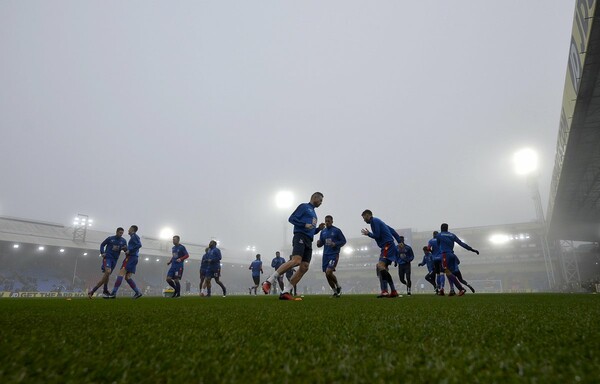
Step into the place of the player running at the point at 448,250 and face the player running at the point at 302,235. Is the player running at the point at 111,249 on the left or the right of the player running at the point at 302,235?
right

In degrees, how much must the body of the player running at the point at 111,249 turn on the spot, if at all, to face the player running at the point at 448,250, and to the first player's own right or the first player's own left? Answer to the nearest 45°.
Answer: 0° — they already face them

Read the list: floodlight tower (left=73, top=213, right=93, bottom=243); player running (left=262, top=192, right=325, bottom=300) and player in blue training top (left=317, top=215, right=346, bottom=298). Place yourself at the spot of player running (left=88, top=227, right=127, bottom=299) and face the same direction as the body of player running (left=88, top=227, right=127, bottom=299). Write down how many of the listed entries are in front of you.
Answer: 2

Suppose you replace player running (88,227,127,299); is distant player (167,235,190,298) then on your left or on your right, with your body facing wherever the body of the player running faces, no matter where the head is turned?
on your left

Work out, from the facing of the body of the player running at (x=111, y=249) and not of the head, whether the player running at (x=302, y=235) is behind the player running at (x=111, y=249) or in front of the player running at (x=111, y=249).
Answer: in front

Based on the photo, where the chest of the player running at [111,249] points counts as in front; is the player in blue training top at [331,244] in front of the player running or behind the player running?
in front

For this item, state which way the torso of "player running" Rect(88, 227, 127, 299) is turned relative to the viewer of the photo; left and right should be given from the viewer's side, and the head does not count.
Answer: facing the viewer and to the right of the viewer

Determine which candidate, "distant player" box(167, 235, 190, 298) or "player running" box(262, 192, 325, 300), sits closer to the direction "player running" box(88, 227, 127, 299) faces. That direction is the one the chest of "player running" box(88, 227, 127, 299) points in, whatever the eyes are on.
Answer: the player running

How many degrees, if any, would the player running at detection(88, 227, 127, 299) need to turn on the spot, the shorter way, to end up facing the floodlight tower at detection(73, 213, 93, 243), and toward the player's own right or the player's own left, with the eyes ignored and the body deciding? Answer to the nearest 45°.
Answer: approximately 135° to the player's own left

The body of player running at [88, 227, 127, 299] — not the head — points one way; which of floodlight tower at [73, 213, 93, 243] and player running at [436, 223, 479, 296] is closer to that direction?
the player running
